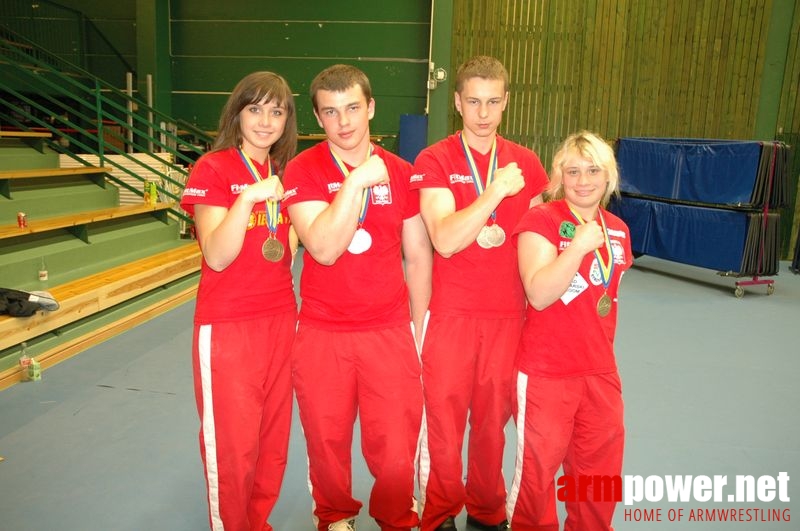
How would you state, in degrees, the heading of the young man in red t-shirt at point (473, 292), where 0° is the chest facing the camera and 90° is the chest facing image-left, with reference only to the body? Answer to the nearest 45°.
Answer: approximately 0°

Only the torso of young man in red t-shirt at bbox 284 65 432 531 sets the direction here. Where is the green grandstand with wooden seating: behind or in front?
behind

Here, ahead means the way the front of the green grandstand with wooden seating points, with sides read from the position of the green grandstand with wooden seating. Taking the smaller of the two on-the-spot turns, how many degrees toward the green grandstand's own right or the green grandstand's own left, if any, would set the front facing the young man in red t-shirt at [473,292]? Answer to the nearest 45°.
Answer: approximately 45° to the green grandstand's own right

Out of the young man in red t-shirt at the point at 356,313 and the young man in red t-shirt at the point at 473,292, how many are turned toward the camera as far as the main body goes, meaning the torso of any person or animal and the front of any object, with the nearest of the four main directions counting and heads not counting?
2
